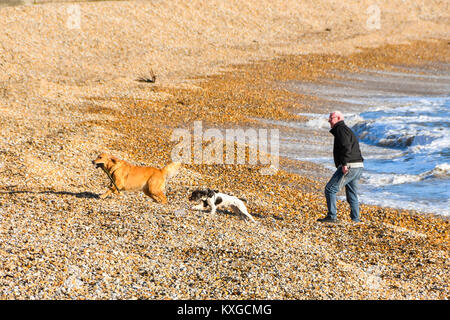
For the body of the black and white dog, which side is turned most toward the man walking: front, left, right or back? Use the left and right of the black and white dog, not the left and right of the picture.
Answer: back

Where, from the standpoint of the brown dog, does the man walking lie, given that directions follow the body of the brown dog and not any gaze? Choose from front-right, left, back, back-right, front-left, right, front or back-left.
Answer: back

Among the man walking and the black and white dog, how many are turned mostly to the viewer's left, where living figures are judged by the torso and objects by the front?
2

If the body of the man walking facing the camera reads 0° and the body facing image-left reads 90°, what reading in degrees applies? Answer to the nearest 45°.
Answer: approximately 90°

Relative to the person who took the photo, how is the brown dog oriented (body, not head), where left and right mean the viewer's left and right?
facing to the left of the viewer

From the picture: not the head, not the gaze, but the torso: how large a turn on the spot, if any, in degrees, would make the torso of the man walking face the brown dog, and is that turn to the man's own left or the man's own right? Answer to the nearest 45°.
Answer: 0° — they already face it

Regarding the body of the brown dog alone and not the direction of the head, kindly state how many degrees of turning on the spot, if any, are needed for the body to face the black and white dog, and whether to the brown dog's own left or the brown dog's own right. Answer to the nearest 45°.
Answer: approximately 180°

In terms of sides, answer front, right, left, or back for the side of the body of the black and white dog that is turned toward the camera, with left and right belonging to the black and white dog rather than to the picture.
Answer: left
